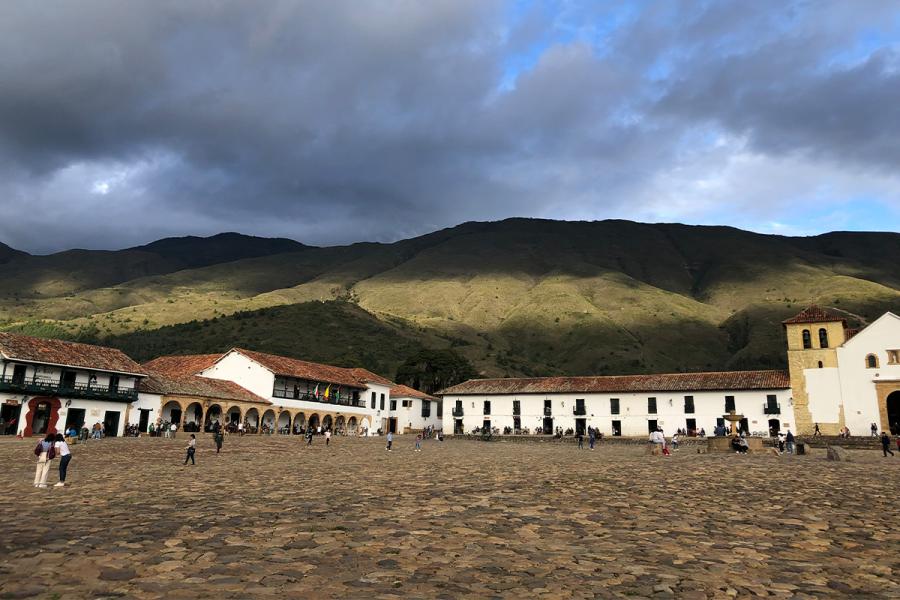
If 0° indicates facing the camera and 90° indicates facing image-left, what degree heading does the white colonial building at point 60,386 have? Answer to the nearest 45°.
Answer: approximately 315°
